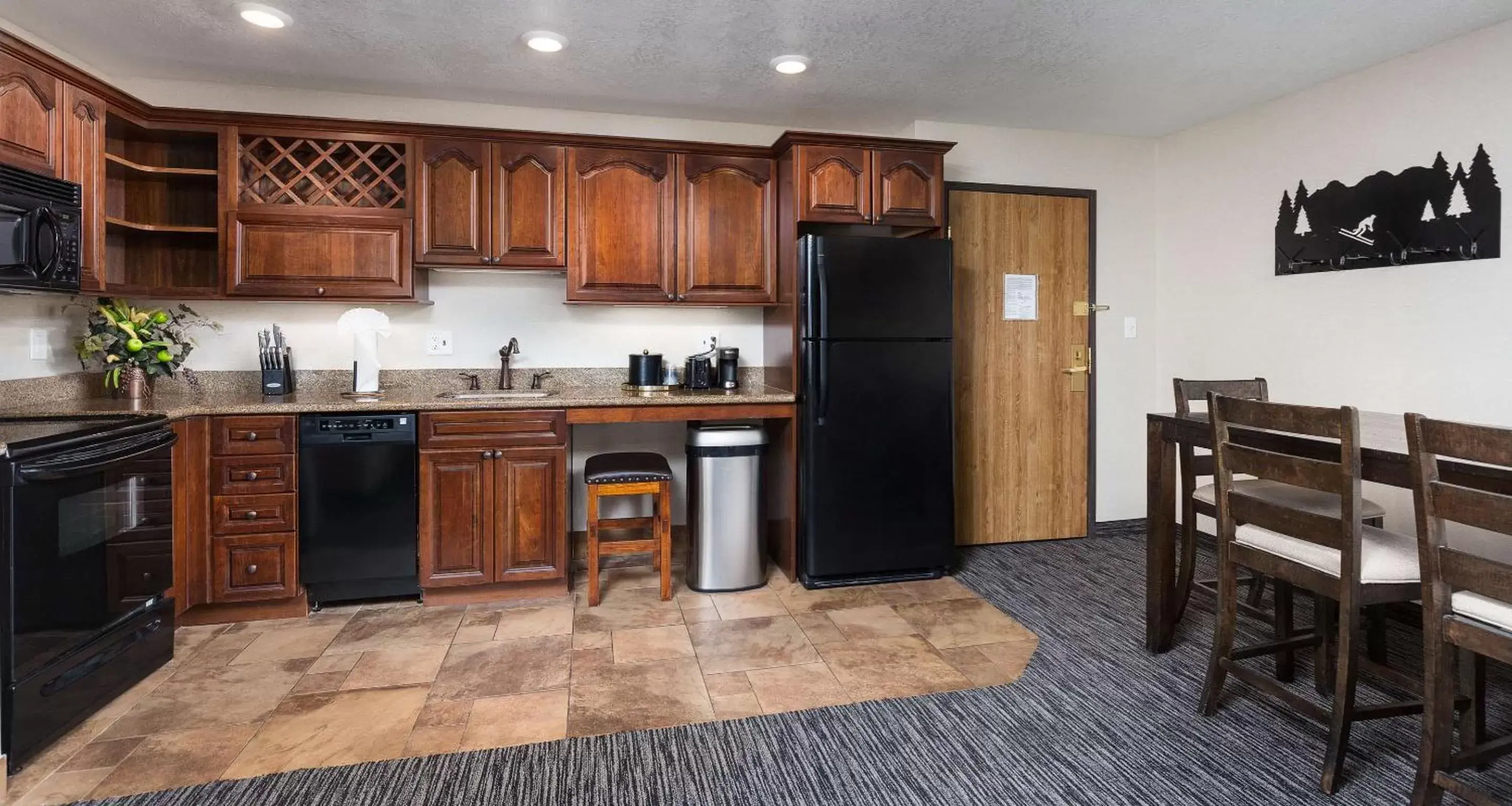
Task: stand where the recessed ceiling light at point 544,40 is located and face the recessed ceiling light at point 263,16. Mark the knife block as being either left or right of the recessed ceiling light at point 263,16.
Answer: right

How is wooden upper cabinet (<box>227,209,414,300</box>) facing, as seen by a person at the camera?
facing the viewer

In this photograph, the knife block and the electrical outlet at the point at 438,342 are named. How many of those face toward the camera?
2

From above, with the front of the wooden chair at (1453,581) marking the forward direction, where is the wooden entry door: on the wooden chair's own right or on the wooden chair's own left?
on the wooden chair's own left

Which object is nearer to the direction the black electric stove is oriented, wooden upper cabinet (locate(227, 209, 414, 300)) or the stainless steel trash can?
the stainless steel trash can

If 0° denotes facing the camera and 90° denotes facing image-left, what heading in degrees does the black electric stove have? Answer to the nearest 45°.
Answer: approximately 315°

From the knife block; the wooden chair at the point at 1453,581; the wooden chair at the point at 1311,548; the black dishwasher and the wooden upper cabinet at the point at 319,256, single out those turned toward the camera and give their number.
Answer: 3

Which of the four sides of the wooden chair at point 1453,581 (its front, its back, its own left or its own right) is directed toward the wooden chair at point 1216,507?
left

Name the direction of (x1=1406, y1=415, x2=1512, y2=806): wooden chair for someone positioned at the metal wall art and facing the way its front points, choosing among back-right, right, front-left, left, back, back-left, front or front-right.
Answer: front-left

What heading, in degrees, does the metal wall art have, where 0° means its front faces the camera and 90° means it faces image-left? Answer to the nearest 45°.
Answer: approximately 45°

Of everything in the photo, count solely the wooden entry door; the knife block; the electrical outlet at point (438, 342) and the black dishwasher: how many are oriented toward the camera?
4

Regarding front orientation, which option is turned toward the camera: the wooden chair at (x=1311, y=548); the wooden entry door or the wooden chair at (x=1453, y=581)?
the wooden entry door

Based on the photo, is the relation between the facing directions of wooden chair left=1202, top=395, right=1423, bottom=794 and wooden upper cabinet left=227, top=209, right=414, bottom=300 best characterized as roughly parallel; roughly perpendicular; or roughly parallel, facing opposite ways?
roughly perpendicular

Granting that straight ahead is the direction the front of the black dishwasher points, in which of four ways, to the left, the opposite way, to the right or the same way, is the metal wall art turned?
to the right

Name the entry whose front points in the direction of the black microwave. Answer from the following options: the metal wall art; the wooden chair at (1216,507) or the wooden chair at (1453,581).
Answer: the metal wall art

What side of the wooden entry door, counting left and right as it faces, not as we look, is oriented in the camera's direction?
front
